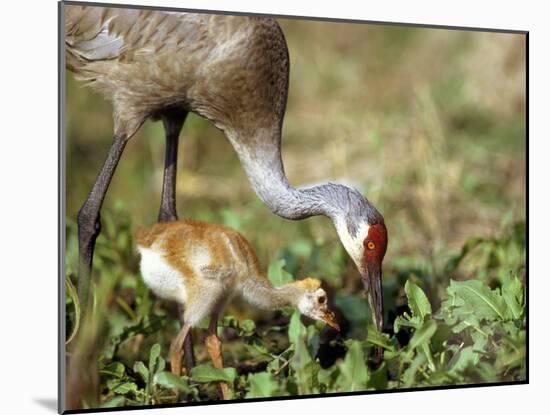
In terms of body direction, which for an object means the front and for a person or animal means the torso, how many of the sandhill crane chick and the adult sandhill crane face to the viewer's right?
2

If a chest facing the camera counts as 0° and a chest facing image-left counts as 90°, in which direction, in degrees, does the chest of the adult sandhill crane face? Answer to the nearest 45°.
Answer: approximately 270°

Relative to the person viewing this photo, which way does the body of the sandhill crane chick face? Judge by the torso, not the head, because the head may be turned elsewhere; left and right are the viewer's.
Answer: facing to the right of the viewer
